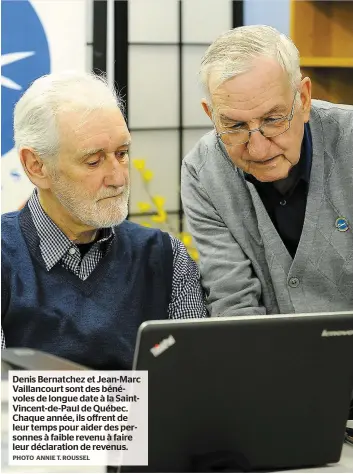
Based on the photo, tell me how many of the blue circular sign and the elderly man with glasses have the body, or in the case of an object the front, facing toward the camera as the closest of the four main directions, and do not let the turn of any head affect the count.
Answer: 2

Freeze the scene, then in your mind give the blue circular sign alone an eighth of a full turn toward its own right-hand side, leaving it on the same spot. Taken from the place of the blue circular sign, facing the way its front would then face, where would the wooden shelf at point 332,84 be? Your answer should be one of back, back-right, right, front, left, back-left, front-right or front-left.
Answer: back-left

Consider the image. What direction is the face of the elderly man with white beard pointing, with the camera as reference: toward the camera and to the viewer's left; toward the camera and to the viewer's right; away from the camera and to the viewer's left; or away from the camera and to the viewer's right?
toward the camera and to the viewer's right

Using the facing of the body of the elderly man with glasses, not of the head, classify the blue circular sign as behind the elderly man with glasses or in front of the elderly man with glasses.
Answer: behind

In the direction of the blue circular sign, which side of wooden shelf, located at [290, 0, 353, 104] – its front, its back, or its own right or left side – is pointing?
right

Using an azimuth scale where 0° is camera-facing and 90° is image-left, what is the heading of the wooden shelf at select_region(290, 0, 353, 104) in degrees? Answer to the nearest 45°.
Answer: approximately 0°

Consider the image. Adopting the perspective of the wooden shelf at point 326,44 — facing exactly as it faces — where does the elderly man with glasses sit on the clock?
The elderly man with glasses is roughly at 12 o'clock from the wooden shelf.

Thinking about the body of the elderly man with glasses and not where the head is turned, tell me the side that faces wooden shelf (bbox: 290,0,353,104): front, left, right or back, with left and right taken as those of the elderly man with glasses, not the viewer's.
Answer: back

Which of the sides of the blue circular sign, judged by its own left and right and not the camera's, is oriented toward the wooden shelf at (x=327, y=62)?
left

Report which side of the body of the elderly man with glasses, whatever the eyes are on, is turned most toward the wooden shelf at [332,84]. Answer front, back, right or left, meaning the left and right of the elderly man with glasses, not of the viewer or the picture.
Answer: back

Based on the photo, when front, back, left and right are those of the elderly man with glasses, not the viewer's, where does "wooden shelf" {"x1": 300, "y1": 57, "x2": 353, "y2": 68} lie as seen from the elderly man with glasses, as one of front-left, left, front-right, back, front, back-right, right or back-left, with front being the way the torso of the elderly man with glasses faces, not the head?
back
